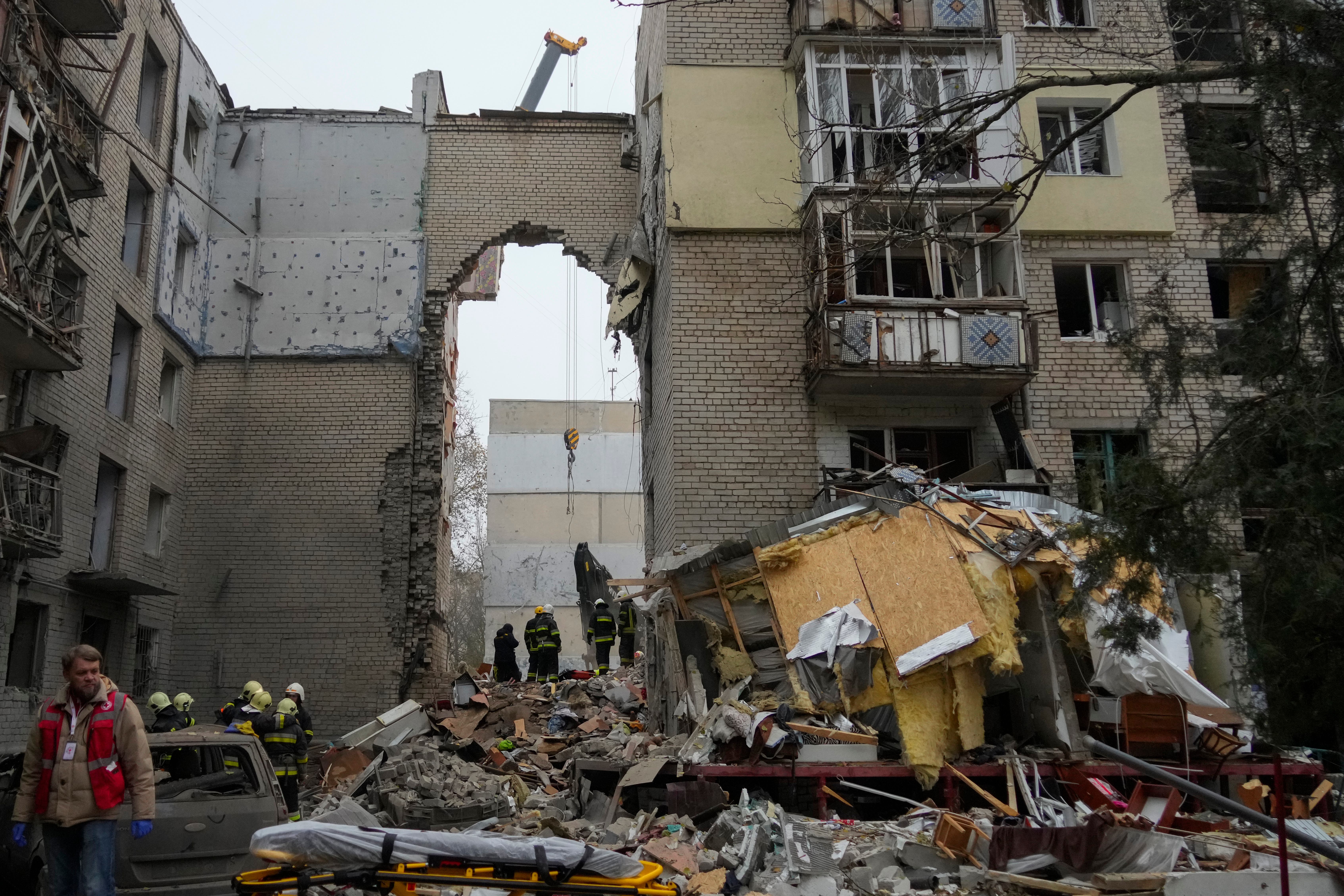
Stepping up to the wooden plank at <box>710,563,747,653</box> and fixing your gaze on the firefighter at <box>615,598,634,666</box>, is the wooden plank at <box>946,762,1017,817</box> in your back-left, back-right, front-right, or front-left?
back-right

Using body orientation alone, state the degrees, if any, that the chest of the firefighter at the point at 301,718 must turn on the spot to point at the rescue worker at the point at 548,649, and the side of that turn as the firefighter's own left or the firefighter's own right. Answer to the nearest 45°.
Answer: approximately 180°

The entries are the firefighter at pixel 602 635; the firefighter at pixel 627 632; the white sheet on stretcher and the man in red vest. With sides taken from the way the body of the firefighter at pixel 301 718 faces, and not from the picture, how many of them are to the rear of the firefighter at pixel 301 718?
2

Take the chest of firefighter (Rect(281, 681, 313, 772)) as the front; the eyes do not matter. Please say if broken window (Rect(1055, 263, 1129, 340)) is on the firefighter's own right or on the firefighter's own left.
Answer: on the firefighter's own left

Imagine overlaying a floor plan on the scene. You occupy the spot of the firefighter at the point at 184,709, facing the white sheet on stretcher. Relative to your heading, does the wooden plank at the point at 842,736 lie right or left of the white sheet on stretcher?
left

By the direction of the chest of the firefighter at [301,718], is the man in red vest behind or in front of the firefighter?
in front

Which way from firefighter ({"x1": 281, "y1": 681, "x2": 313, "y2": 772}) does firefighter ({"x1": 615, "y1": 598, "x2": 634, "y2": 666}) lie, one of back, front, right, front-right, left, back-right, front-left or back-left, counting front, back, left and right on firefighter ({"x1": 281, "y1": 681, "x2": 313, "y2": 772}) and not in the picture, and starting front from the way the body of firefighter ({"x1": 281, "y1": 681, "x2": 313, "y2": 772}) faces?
back

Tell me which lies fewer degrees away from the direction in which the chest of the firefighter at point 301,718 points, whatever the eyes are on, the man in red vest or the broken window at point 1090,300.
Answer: the man in red vest

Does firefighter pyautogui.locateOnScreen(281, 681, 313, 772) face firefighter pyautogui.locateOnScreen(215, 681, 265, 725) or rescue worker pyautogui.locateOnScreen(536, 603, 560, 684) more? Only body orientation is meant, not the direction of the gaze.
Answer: the firefighter

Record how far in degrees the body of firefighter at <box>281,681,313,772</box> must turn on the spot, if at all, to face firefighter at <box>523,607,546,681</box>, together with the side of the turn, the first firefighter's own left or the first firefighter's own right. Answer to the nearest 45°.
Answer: approximately 180°
